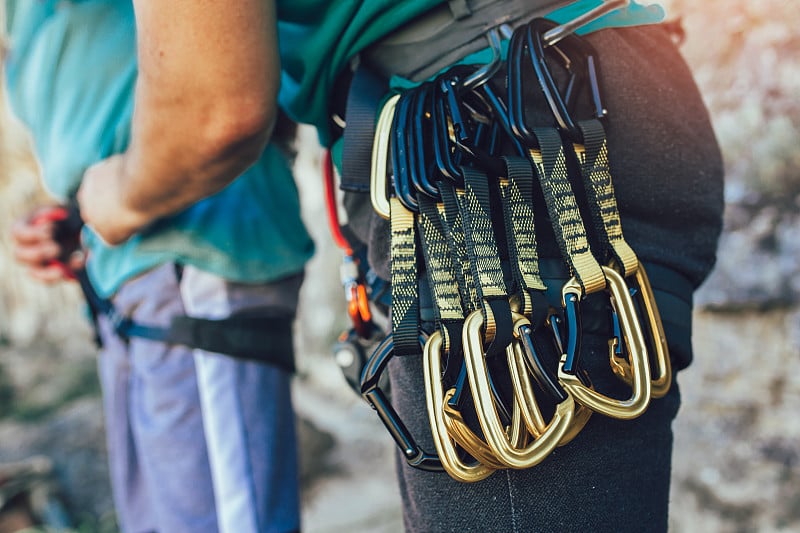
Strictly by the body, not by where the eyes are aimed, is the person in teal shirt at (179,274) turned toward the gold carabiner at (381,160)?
no

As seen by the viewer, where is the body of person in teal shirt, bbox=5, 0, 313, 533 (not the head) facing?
to the viewer's left

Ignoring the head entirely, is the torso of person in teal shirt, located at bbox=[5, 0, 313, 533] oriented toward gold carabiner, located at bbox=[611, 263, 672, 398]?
no

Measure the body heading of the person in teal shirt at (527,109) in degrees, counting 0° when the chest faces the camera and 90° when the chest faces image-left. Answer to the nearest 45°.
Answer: approximately 90°
